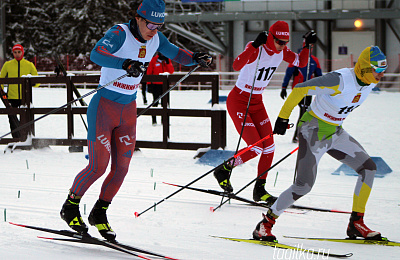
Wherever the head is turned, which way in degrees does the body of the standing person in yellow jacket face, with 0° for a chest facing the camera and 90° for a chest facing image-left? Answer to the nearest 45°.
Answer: approximately 0°

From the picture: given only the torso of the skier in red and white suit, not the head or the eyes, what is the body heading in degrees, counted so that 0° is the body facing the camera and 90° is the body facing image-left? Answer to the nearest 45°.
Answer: approximately 315°

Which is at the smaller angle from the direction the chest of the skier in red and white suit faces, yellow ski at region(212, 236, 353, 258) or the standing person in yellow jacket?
the yellow ski

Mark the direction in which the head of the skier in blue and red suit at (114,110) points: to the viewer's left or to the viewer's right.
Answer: to the viewer's right

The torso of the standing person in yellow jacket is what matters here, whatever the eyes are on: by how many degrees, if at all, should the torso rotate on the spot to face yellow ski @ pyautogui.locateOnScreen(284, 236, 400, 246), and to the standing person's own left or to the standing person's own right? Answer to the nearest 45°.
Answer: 0° — they already face it

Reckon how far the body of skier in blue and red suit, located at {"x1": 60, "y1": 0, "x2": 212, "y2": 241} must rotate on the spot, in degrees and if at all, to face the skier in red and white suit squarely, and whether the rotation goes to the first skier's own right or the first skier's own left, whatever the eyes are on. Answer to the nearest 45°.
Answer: approximately 90° to the first skier's own left
